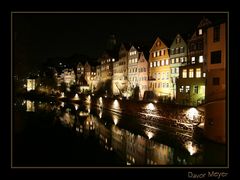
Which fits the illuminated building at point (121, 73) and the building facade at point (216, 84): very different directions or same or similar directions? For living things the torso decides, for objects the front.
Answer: same or similar directions

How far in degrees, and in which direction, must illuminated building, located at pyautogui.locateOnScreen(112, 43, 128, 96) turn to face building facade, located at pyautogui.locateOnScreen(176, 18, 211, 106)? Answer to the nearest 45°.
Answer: approximately 45° to its left

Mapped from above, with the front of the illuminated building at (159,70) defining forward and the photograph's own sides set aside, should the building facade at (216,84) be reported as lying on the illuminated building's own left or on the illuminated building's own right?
on the illuminated building's own left

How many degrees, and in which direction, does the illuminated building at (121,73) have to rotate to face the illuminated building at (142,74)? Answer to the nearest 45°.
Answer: approximately 90° to its left

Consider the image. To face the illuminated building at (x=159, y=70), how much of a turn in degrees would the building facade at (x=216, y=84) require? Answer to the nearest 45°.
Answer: approximately 135° to its right

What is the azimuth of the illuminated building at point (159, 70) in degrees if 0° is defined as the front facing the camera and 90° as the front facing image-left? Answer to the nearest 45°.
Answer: approximately 45°

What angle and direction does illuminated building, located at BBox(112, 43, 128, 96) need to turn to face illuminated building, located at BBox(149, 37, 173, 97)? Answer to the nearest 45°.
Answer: approximately 90° to its left

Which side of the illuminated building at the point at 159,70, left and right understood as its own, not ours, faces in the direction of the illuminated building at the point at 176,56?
left

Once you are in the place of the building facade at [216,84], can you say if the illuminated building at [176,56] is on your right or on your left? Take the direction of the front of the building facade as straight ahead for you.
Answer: on your right

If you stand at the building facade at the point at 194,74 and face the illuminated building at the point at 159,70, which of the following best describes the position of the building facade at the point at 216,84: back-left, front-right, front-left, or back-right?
back-left

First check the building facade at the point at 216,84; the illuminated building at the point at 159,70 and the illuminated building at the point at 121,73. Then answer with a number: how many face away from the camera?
0

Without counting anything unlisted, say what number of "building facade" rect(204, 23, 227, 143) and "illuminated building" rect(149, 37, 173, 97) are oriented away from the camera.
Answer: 0

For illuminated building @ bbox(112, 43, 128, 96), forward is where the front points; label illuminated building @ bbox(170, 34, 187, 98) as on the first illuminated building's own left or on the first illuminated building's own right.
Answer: on the first illuminated building's own left

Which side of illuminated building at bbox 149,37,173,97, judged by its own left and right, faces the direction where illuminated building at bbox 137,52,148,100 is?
right

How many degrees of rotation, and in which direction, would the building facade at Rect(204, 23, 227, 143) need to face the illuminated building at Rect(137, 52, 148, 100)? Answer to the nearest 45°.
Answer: approximately 90° to its right
